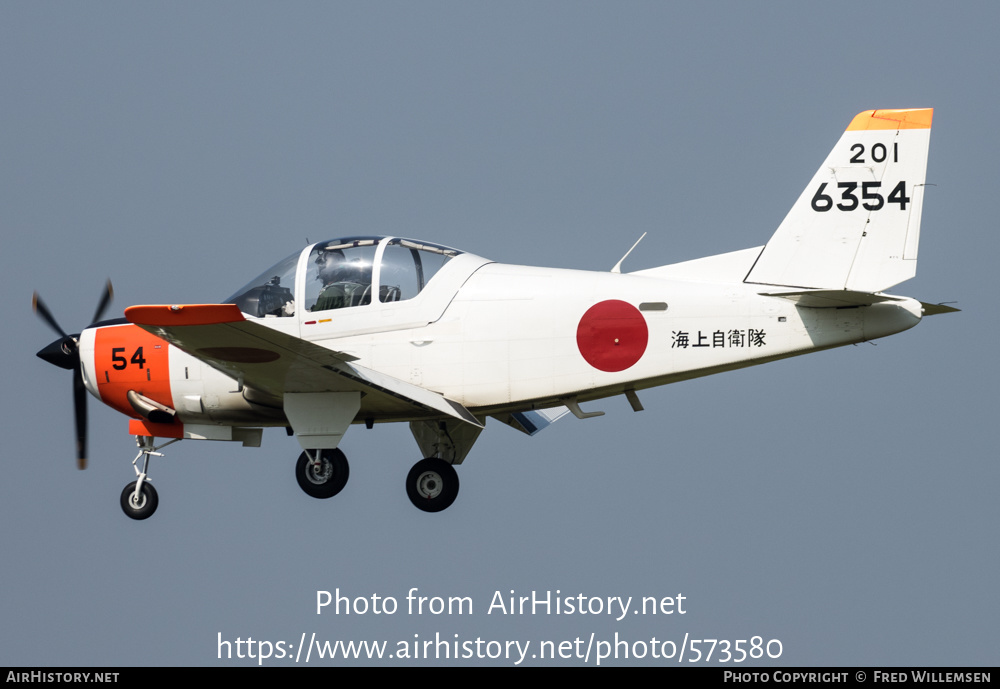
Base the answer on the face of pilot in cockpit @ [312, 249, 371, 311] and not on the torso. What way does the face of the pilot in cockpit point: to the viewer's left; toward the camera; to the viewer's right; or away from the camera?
to the viewer's left

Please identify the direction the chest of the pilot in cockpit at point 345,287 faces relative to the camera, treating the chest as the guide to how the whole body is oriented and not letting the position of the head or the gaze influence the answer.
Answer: to the viewer's left

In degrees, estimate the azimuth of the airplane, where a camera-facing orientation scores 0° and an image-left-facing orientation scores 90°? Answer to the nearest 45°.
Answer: approximately 90°
